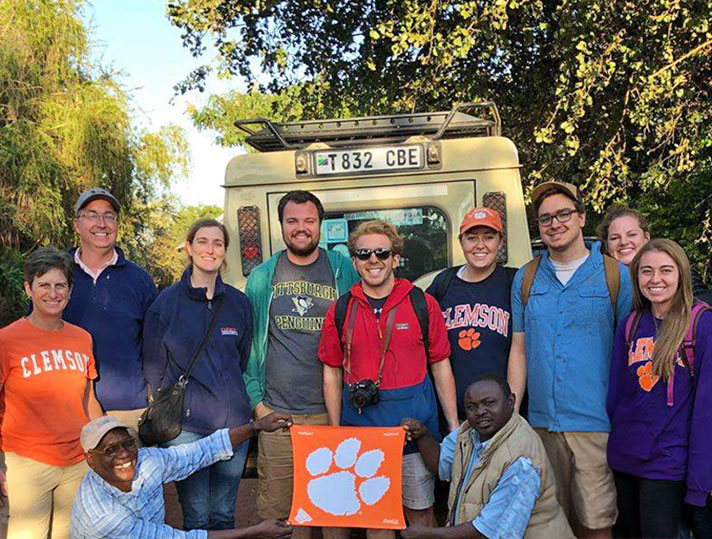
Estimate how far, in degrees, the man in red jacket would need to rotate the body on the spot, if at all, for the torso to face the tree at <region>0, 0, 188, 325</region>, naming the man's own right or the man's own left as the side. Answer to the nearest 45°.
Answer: approximately 135° to the man's own right

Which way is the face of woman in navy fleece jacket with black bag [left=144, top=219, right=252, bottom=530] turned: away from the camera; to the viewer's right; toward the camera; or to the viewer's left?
toward the camera

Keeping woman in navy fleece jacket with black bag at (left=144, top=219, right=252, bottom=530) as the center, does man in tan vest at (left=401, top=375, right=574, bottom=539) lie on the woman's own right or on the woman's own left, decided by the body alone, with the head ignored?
on the woman's own left

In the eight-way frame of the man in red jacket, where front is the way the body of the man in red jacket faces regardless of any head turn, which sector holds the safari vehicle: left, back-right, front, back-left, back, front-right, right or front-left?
back

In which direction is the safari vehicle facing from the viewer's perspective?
away from the camera

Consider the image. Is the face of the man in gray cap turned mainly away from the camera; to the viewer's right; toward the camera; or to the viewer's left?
toward the camera

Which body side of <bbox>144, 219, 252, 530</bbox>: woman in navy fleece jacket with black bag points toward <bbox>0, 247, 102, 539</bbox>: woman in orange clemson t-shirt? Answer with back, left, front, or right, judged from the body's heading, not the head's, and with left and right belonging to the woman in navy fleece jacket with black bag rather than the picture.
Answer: right

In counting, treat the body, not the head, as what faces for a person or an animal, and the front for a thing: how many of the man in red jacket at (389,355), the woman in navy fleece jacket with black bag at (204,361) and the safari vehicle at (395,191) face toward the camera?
2

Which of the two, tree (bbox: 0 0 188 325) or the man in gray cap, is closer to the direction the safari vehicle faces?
the tree

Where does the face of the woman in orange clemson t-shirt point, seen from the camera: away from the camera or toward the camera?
toward the camera

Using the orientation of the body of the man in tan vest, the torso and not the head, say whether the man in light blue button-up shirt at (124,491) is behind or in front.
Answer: in front

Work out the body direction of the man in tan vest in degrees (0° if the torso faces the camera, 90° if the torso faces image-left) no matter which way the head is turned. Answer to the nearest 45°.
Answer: approximately 45°

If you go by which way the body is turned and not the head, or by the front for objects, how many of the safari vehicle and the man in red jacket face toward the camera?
1

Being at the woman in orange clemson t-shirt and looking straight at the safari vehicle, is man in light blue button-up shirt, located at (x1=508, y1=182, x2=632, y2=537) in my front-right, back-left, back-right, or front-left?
front-right

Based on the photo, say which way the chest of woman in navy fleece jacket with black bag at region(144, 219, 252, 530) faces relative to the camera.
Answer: toward the camera
